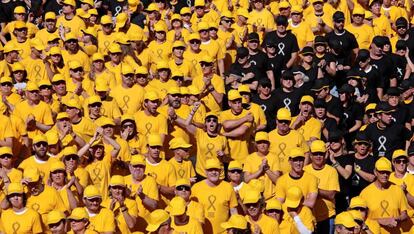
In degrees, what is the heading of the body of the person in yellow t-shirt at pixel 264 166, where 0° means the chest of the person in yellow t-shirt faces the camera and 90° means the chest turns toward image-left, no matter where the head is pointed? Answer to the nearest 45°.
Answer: approximately 0°

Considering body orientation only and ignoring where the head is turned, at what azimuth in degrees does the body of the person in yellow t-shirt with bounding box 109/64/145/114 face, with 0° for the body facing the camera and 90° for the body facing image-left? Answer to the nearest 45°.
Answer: approximately 0°
